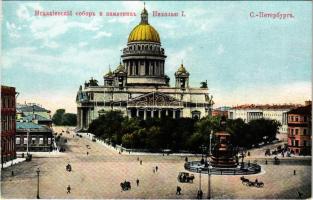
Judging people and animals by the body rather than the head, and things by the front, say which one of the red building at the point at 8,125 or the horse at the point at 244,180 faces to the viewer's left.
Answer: the horse

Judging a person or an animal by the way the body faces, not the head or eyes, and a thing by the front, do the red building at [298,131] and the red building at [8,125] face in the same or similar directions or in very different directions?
very different directions

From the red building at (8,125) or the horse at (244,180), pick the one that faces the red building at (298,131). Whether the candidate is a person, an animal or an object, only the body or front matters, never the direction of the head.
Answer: the red building at (8,125)

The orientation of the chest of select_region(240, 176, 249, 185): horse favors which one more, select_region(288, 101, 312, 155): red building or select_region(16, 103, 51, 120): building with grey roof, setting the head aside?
the building with grey roof

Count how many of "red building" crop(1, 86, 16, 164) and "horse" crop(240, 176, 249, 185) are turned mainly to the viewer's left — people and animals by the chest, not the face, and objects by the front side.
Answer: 1

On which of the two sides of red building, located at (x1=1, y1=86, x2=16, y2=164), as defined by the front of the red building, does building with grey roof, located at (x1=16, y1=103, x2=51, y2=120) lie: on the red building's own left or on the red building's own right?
on the red building's own left

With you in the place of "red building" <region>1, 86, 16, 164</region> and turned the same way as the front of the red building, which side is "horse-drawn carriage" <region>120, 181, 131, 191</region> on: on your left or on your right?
on your right

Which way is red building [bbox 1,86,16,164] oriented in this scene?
to the viewer's right

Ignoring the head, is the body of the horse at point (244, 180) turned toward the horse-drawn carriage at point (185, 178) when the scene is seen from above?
yes

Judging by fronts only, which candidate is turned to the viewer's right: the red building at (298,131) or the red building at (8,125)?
the red building at (8,125)
